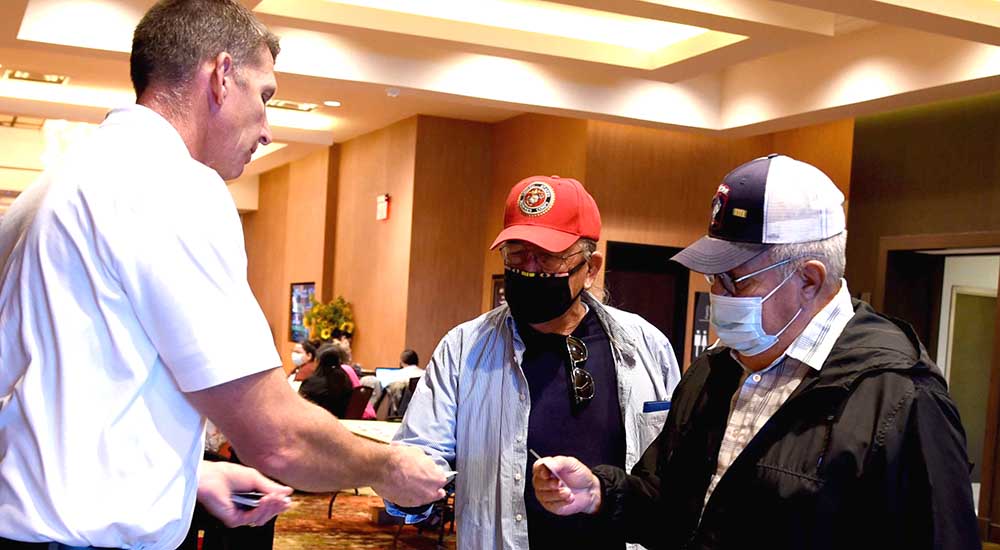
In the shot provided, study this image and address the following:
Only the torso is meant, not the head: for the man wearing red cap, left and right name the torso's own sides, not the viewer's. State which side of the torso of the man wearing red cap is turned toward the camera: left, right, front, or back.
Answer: front

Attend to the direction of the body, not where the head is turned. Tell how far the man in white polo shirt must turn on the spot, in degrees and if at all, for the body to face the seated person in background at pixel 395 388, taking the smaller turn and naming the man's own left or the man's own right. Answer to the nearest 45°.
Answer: approximately 45° to the man's own left

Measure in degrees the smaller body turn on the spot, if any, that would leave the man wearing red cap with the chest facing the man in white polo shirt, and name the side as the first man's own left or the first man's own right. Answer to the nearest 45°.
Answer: approximately 45° to the first man's own right

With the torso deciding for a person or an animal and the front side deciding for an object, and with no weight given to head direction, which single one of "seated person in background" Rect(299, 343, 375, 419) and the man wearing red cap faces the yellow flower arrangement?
the seated person in background

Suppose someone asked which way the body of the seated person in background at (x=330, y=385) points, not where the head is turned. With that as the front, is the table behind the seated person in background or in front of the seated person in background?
behind

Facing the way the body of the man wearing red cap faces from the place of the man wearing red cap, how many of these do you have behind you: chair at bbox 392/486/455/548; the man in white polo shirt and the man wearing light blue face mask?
1

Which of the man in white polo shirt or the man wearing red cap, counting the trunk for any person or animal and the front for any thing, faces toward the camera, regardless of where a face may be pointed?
the man wearing red cap

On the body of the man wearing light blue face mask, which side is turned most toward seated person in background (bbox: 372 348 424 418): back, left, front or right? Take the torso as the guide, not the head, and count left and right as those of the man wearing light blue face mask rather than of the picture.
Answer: right

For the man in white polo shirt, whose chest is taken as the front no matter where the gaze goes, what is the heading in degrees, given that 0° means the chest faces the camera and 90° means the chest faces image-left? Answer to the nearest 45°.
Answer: approximately 225°

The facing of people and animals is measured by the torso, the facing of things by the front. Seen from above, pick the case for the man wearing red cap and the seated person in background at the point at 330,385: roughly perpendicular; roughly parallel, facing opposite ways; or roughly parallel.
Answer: roughly parallel, facing opposite ways

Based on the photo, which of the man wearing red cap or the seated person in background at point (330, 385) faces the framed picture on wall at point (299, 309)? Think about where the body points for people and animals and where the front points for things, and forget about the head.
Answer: the seated person in background

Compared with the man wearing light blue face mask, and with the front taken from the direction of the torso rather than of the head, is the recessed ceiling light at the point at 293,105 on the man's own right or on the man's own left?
on the man's own right

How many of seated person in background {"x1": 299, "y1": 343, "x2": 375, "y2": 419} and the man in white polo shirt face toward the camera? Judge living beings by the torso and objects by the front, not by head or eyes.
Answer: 0

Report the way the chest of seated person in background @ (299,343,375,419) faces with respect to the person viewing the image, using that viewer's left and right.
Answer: facing away from the viewer

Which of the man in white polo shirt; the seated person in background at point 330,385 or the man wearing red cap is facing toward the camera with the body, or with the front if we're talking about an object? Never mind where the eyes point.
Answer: the man wearing red cap

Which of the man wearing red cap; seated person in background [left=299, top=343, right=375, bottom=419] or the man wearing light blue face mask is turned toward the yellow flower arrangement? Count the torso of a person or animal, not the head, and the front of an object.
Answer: the seated person in background

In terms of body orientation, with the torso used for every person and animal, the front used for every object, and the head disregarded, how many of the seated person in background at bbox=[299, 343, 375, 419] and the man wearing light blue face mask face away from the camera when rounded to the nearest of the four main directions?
1
